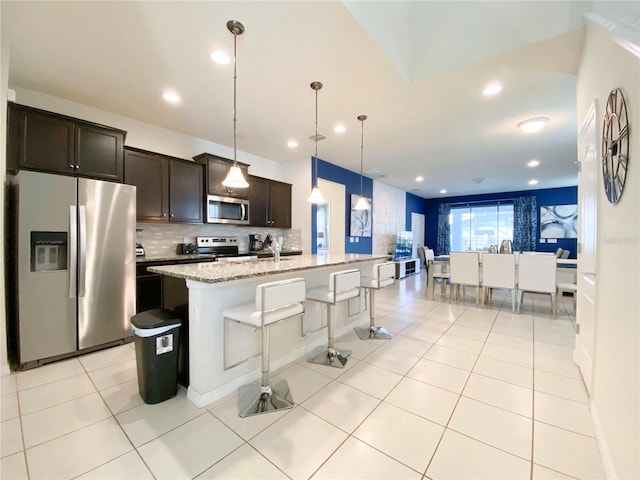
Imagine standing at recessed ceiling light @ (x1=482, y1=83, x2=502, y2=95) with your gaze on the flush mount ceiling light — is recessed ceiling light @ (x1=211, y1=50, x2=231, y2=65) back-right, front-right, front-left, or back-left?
back-left

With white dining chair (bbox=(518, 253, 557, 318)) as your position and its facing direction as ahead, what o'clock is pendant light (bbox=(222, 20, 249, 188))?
The pendant light is roughly at 7 o'clock from the white dining chair.

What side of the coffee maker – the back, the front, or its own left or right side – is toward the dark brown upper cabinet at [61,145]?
right

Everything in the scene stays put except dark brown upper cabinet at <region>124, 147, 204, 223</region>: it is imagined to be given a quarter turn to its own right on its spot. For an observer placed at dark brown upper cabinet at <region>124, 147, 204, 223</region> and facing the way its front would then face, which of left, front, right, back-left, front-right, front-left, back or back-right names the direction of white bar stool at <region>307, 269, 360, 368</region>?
left

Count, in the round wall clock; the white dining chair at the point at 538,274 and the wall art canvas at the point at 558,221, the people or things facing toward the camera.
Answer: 1

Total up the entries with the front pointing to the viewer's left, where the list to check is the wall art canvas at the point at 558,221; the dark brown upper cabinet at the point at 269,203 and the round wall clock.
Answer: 1

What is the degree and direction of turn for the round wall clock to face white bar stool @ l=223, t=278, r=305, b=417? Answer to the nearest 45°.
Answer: approximately 45° to its left

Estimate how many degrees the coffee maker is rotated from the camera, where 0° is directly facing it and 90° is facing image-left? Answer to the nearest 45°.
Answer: approximately 315°

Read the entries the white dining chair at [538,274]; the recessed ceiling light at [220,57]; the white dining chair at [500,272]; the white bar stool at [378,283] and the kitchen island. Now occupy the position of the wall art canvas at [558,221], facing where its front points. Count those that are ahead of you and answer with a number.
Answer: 5

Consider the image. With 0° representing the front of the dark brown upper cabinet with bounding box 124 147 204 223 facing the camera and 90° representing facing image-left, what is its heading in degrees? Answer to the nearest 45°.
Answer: approximately 315°

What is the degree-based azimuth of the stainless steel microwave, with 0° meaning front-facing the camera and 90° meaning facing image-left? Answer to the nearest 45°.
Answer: approximately 315°

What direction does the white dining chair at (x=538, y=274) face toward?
away from the camera

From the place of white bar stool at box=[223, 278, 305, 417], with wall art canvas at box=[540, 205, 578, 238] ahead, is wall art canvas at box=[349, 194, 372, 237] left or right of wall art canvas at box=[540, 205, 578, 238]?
left

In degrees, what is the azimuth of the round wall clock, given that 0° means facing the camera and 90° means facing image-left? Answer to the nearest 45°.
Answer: approximately 90°
